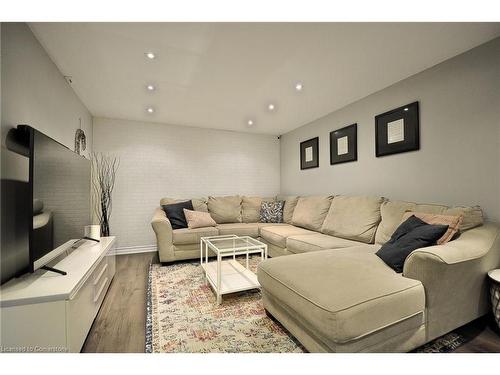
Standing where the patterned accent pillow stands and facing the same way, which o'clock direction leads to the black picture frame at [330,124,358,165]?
The black picture frame is roughly at 10 o'clock from the patterned accent pillow.

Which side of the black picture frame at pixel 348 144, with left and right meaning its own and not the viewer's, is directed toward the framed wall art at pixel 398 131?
left

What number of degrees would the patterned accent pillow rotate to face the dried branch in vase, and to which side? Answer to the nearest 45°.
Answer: approximately 90° to its right

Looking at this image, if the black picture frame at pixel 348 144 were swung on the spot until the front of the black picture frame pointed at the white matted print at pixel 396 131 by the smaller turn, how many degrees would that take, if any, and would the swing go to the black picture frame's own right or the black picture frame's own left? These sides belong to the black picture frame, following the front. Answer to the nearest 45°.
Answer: approximately 90° to the black picture frame's own left

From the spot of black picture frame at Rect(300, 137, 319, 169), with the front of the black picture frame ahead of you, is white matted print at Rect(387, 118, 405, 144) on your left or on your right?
on your left

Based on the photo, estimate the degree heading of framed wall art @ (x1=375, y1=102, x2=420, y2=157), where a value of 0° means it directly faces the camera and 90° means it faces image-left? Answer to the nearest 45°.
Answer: approximately 45°

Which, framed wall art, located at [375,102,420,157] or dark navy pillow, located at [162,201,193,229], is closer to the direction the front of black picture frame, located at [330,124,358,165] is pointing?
the dark navy pillow

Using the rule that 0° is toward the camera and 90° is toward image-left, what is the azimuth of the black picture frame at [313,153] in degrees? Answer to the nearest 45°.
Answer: approximately 45°
